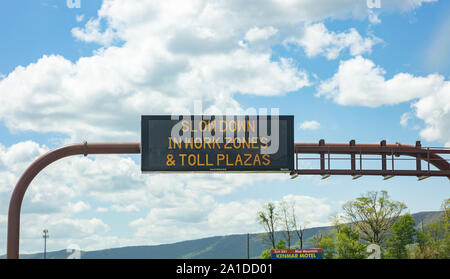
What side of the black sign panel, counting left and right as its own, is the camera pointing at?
front

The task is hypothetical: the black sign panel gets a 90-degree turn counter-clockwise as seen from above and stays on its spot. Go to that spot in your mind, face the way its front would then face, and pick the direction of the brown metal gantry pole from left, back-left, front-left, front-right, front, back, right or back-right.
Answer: back
